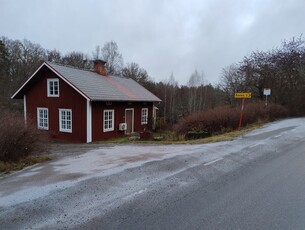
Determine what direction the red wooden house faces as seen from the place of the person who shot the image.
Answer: facing the viewer and to the right of the viewer

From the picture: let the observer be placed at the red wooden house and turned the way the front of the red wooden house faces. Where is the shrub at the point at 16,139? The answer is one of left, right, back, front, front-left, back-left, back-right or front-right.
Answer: front-right

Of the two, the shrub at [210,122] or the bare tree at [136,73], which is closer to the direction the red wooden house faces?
the shrub

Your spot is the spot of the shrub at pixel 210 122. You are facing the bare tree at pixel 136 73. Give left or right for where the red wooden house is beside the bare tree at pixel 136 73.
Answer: left

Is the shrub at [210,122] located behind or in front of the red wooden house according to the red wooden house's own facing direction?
in front

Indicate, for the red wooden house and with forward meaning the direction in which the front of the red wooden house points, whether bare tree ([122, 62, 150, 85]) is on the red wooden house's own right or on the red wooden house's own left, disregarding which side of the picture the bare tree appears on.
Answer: on the red wooden house's own left
